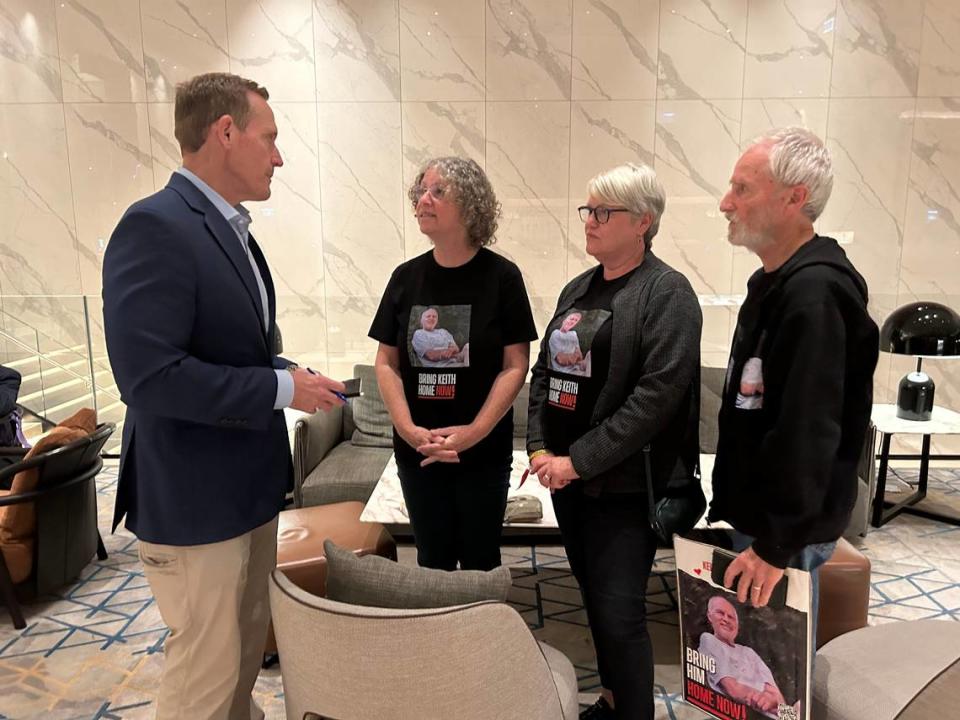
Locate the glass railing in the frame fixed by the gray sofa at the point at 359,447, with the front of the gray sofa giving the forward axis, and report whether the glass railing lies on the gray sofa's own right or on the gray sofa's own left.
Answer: on the gray sofa's own right

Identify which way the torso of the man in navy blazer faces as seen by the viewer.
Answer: to the viewer's right

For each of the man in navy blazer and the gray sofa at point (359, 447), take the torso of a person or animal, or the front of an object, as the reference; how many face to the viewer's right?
1

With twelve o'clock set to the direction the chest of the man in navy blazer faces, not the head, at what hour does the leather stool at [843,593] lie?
The leather stool is roughly at 12 o'clock from the man in navy blazer.

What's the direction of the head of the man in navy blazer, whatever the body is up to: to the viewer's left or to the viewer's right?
to the viewer's right

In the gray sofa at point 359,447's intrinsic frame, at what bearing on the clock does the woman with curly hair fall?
The woman with curly hair is roughly at 11 o'clock from the gray sofa.

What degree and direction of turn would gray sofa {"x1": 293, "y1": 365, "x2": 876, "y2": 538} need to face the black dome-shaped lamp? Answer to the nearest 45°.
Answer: approximately 90° to its left

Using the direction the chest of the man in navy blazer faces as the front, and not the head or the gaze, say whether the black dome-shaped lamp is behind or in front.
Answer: in front
